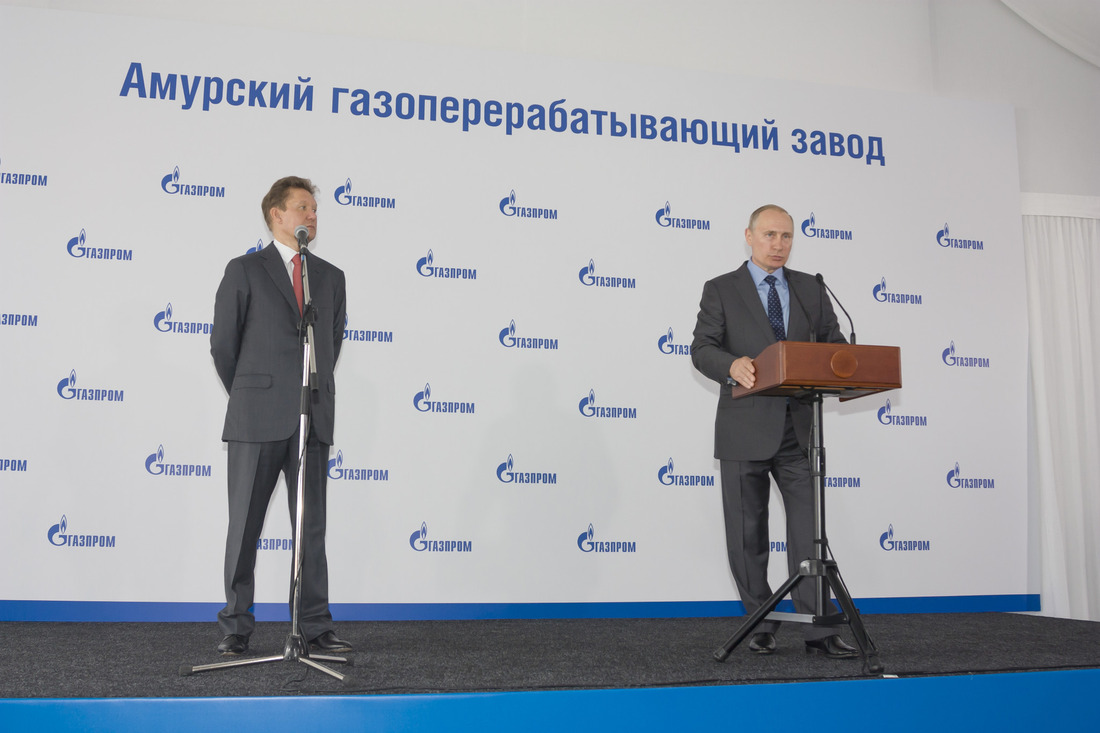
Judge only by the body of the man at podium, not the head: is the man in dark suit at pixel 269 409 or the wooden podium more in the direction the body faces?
the wooden podium

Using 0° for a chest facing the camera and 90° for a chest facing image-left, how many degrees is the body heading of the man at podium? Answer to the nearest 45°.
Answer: approximately 315°

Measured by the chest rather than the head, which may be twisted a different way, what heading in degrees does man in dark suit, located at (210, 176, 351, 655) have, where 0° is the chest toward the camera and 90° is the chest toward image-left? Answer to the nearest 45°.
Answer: approximately 315°
